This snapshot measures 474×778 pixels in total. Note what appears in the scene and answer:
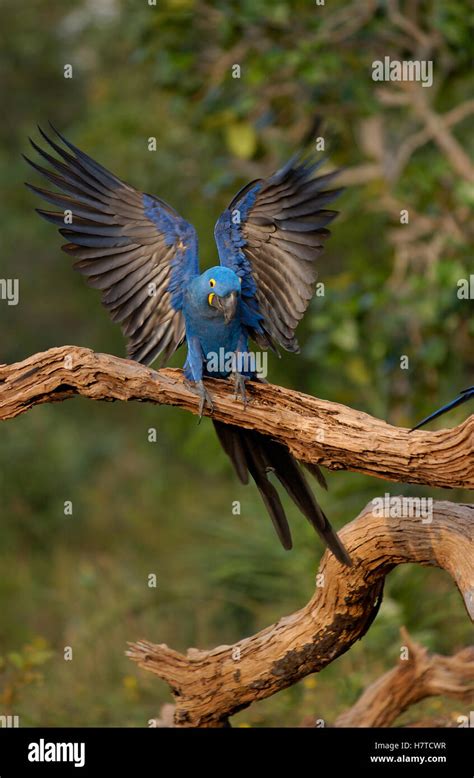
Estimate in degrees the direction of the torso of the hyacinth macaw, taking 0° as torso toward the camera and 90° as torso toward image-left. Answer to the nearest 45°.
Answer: approximately 0°
